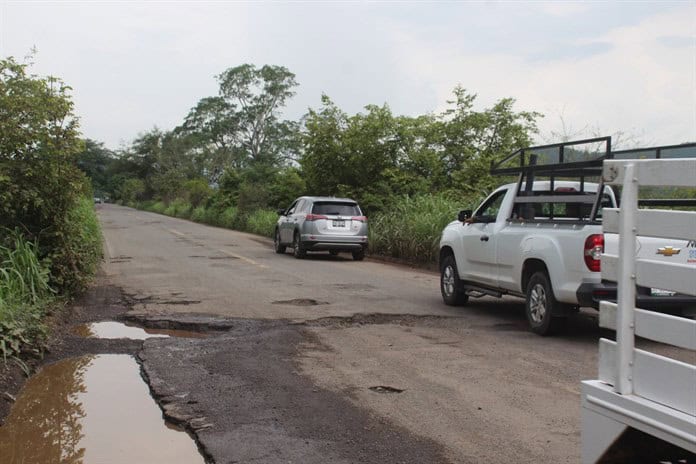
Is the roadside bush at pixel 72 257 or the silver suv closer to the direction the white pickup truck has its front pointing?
the silver suv

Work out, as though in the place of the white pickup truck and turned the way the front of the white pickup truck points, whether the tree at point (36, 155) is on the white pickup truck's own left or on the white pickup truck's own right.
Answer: on the white pickup truck's own left

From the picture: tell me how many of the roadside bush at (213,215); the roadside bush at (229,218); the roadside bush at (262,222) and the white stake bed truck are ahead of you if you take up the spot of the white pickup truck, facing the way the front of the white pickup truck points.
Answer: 3

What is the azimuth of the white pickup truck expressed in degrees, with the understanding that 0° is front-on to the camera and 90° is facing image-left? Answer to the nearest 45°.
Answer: approximately 135°

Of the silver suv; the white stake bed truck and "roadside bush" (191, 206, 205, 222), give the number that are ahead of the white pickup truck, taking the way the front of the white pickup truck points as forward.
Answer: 2

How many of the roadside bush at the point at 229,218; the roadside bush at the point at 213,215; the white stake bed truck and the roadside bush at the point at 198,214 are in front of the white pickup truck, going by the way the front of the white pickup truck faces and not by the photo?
3

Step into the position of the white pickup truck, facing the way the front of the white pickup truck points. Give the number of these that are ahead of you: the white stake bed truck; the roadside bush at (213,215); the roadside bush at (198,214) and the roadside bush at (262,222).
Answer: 3

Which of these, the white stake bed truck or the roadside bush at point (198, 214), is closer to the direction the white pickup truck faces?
the roadside bush

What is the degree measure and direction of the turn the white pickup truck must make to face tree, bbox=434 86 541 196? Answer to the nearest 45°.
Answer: approximately 45° to its right
